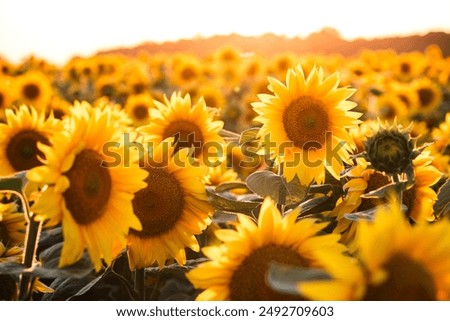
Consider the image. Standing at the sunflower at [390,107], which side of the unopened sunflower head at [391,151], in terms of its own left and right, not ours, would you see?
back

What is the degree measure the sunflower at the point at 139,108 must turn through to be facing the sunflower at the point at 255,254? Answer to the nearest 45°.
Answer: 0° — it already faces it

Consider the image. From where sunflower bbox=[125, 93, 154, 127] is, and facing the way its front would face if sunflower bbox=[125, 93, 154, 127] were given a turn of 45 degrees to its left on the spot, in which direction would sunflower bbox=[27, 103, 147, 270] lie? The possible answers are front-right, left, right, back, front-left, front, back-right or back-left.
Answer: front-right

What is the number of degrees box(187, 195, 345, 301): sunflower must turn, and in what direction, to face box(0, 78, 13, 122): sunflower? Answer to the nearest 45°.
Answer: approximately 135° to its right

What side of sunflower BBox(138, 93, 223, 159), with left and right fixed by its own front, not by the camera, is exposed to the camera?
front

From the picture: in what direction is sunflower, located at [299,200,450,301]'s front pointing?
toward the camera

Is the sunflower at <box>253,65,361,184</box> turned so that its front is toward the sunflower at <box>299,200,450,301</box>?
yes

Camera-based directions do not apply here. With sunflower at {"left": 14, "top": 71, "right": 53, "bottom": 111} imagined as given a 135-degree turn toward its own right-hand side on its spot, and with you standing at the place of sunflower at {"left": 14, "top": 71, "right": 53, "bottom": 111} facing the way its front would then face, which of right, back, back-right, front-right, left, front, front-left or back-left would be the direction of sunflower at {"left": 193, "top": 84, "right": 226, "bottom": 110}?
back-right

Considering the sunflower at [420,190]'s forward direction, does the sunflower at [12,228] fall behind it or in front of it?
in front

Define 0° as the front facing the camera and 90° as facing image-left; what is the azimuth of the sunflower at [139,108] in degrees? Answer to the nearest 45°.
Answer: approximately 0°

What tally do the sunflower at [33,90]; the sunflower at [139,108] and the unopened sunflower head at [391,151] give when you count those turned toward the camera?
3

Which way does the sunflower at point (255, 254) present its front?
toward the camera

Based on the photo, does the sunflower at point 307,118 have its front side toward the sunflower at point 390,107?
no

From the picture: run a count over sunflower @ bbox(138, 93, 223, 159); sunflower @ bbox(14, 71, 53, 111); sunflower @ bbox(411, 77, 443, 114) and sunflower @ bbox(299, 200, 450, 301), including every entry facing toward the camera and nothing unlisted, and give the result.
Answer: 4
